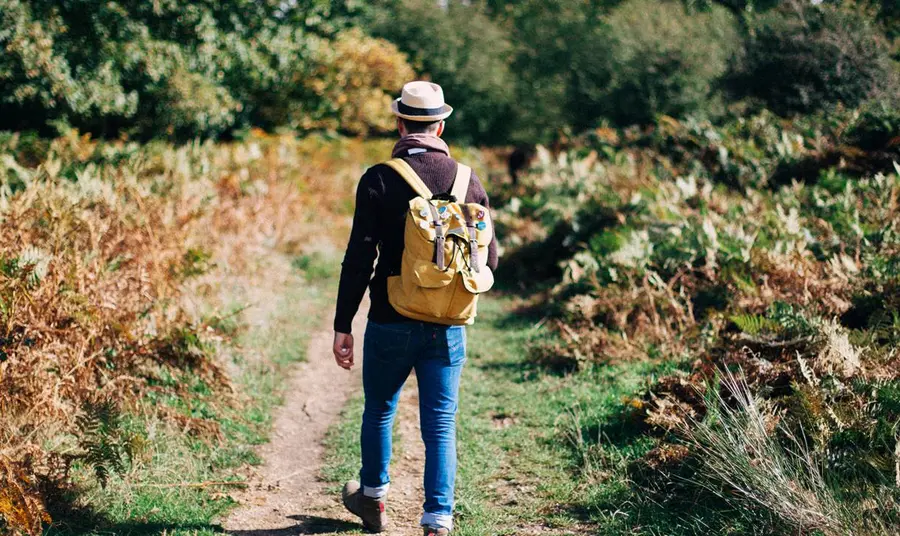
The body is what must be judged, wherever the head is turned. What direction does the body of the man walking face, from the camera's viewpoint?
away from the camera

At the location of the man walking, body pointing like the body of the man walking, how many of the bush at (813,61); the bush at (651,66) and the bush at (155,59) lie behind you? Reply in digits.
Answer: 0

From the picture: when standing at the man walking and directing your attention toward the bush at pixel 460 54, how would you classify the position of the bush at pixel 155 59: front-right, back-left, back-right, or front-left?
front-left

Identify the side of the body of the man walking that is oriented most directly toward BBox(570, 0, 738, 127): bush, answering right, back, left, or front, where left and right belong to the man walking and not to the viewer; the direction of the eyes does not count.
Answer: front

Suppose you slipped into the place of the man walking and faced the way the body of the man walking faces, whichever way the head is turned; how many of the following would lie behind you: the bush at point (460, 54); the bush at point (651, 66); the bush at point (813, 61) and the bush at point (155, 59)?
0

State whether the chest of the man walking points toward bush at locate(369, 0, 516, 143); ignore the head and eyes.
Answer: yes

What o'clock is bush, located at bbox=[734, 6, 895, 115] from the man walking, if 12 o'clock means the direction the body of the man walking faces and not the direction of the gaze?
The bush is roughly at 1 o'clock from the man walking.

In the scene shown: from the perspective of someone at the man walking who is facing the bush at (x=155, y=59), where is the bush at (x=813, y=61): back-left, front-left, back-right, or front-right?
front-right

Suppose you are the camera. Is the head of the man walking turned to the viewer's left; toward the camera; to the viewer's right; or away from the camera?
away from the camera
